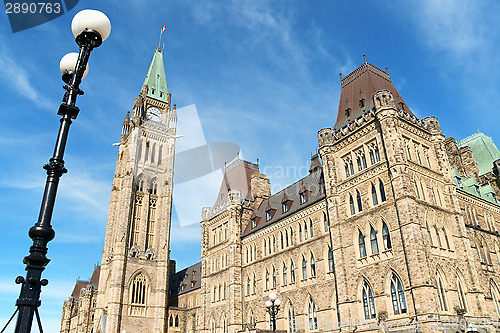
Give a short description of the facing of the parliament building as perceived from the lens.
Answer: facing the viewer and to the left of the viewer

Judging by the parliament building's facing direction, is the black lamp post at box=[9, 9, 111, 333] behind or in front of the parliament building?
in front
